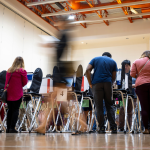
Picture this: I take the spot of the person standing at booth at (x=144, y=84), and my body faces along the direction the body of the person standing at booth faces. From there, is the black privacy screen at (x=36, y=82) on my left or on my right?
on my left

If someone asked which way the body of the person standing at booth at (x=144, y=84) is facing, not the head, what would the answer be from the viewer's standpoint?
away from the camera

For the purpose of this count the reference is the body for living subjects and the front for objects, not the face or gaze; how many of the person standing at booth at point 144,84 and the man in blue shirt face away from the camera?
2

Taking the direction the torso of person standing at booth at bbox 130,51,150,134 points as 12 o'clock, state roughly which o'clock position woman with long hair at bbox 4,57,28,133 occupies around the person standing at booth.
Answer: The woman with long hair is roughly at 9 o'clock from the person standing at booth.

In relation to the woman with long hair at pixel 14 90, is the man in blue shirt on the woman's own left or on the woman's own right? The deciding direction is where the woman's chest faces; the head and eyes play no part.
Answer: on the woman's own right

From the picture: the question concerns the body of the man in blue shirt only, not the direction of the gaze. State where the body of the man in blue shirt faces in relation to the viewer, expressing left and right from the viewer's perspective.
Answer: facing away from the viewer

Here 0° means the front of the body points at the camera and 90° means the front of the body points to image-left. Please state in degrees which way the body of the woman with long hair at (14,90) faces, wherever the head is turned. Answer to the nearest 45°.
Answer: approximately 225°

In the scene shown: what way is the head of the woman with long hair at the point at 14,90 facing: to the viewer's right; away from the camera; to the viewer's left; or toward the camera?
away from the camera
